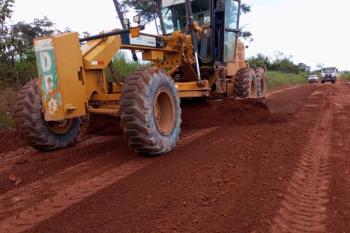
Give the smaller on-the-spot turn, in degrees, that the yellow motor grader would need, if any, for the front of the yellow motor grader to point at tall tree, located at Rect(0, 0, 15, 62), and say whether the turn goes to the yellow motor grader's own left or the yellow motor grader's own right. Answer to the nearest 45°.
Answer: approximately 90° to the yellow motor grader's own right

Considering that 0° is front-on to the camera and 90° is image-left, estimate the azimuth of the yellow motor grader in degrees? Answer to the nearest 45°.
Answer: approximately 45°
